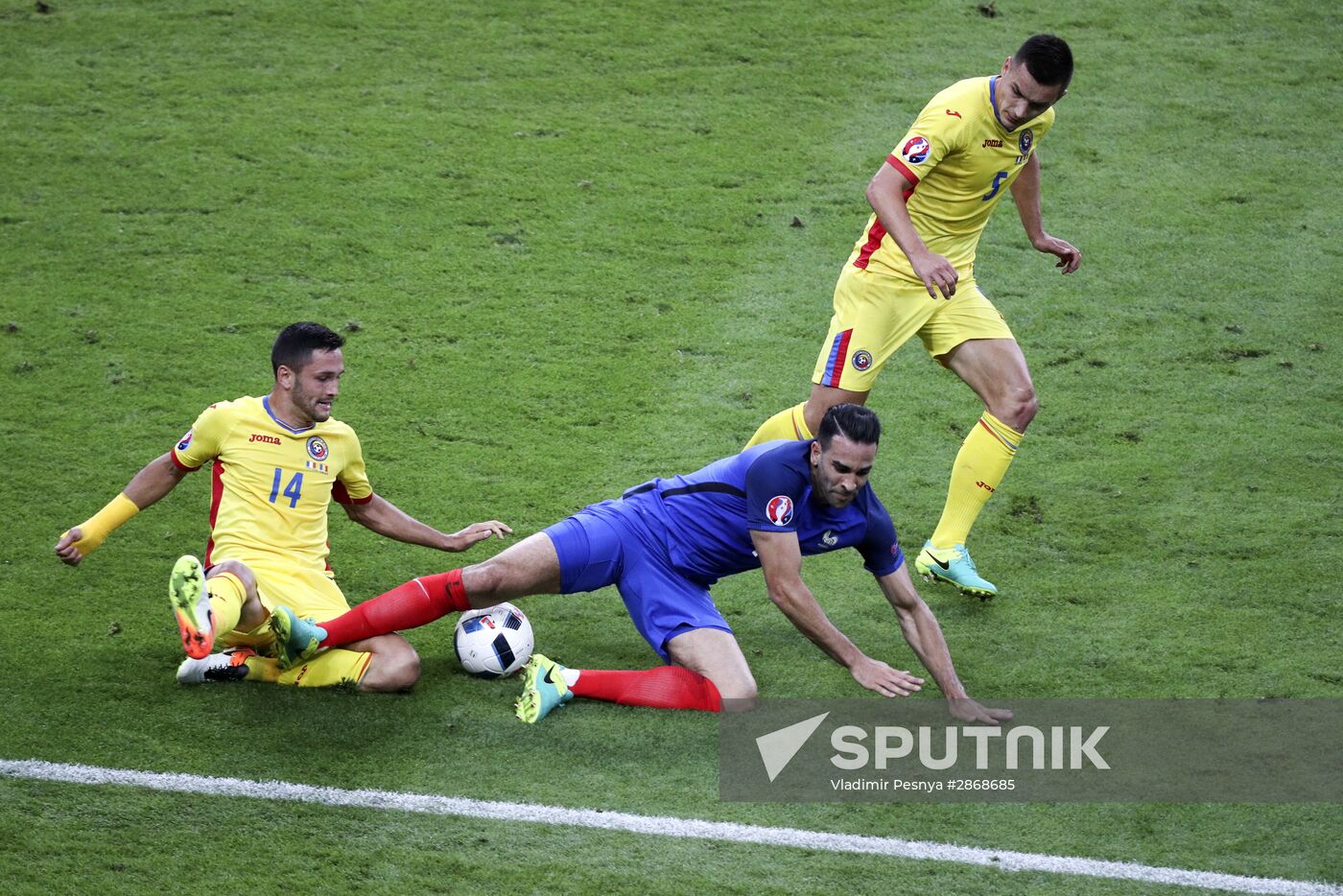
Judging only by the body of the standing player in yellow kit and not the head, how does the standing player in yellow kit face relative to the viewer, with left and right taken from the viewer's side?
facing the viewer and to the right of the viewer

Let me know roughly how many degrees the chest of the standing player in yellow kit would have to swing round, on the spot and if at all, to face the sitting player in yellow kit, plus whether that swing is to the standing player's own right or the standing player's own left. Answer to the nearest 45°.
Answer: approximately 90° to the standing player's own right

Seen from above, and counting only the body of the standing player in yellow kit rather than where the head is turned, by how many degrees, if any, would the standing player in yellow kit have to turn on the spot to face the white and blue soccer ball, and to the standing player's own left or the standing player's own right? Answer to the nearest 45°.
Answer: approximately 90° to the standing player's own right

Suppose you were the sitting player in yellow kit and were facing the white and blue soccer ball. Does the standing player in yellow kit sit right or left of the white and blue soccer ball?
left

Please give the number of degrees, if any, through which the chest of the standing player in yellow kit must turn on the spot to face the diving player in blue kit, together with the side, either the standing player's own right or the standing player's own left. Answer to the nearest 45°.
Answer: approximately 90° to the standing player's own right
